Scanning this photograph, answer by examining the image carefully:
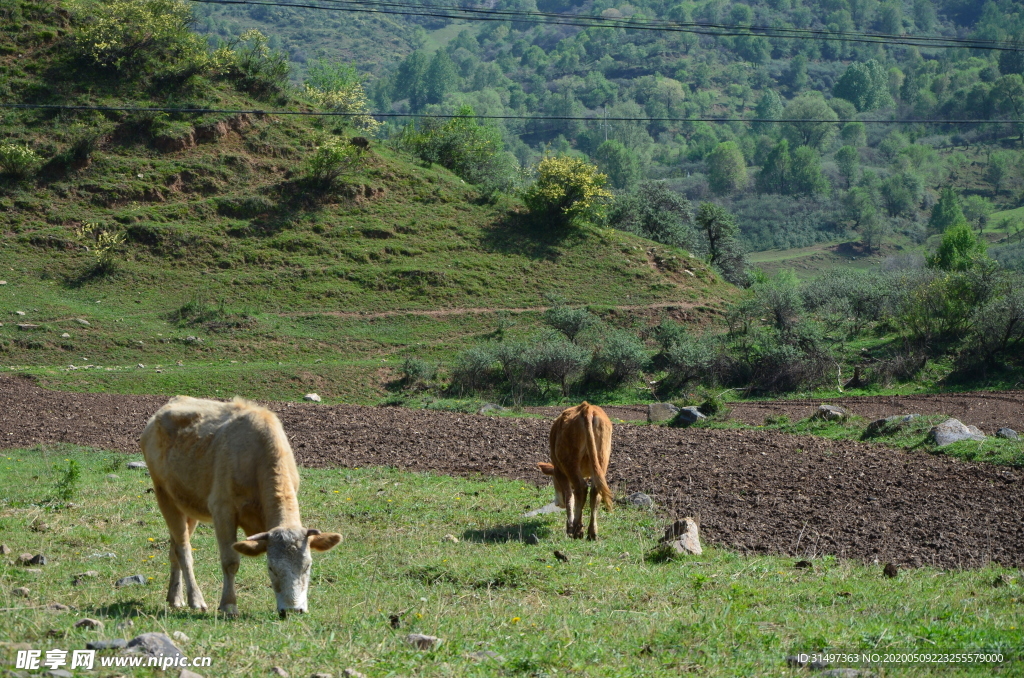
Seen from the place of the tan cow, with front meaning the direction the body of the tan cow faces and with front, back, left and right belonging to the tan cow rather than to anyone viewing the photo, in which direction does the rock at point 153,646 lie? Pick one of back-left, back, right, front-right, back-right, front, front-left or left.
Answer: front-right

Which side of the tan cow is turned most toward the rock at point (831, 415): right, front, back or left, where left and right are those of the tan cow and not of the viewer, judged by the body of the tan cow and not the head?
left

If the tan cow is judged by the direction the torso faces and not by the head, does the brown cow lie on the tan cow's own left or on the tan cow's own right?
on the tan cow's own left

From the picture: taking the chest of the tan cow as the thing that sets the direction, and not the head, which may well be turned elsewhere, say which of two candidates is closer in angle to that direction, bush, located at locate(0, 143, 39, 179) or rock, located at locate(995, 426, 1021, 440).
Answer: the rock

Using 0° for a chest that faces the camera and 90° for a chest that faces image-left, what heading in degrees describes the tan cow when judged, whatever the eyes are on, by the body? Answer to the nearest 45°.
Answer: approximately 315°

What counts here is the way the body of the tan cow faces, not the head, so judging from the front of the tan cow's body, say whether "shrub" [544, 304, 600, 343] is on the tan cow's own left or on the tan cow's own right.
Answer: on the tan cow's own left

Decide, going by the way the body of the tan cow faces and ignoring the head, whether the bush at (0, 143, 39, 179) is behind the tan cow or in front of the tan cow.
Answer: behind

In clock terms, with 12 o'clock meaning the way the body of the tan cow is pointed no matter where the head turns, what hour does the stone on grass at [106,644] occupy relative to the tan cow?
The stone on grass is roughly at 2 o'clock from the tan cow.

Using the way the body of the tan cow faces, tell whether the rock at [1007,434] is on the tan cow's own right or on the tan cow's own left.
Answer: on the tan cow's own left

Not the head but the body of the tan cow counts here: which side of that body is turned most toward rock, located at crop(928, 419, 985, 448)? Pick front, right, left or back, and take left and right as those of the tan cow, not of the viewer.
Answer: left

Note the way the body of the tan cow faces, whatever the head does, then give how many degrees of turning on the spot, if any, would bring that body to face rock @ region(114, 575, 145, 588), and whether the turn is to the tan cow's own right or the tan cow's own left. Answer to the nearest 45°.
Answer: approximately 180°
